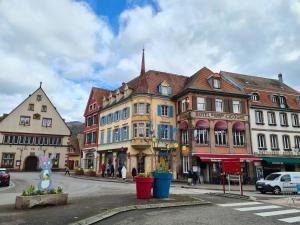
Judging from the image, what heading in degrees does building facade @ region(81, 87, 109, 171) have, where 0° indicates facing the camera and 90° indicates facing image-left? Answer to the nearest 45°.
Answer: approximately 45°

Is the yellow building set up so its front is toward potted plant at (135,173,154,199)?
yes

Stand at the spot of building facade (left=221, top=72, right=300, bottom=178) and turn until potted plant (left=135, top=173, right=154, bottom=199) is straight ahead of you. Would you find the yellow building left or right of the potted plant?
right

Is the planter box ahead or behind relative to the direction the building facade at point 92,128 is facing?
ahead

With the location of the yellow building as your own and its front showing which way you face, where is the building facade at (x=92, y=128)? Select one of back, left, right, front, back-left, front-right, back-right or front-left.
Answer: back-right

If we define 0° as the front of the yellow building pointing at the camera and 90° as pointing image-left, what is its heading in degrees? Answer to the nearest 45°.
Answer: approximately 0°

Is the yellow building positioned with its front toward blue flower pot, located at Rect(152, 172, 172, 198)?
yes

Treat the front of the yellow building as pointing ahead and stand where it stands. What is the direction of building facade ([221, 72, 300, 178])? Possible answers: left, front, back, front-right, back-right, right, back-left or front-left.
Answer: left

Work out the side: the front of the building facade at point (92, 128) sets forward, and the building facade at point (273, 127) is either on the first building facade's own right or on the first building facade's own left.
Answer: on the first building facade's own left
